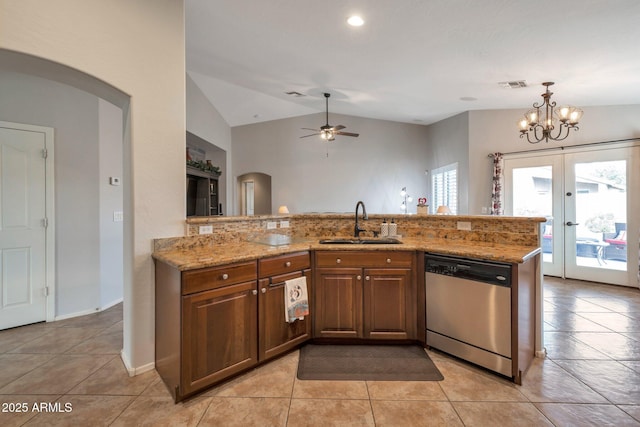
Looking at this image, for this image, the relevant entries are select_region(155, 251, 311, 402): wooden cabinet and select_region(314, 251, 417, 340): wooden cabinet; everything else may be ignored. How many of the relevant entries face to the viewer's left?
0

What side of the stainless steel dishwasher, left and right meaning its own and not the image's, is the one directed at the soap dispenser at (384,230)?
right

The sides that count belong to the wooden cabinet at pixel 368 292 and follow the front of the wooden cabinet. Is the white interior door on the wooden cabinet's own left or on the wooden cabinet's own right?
on the wooden cabinet's own right

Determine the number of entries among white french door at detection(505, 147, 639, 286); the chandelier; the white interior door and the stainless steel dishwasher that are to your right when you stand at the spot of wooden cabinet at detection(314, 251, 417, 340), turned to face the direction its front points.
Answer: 1

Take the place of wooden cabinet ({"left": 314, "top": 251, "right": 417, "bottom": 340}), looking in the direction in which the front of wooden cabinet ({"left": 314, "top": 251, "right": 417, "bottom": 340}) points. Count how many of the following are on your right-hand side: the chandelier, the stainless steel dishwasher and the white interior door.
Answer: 1

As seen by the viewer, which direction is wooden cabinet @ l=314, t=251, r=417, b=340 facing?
toward the camera

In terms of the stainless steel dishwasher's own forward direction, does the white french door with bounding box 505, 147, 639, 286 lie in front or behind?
behind

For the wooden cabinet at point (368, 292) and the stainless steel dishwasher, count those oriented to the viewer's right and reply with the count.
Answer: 0

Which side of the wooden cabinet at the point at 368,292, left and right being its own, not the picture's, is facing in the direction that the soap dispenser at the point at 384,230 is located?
back

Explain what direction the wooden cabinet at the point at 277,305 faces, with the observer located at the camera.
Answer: facing the viewer and to the right of the viewer
